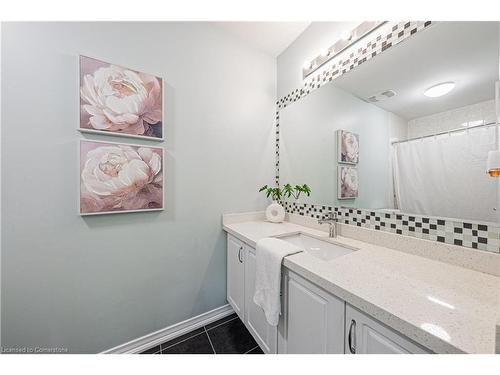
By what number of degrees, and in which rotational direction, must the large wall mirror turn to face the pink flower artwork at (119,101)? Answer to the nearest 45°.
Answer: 0° — it already faces it

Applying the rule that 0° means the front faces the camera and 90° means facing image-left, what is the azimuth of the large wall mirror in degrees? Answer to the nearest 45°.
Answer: approximately 45°

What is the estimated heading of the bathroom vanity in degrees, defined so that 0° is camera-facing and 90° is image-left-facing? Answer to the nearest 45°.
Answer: approximately 45°

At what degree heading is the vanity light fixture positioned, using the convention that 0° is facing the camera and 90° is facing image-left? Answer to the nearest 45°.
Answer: approximately 45°
